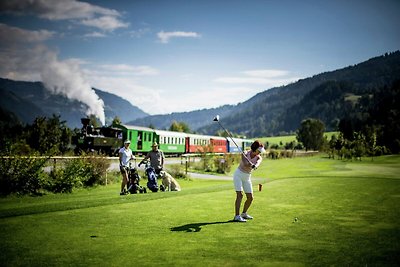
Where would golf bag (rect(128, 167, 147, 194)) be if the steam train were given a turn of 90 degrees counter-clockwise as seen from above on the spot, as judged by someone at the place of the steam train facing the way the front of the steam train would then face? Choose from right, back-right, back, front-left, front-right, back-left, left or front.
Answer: front-right

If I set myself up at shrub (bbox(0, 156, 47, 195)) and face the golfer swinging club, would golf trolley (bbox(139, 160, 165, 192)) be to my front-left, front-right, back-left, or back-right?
front-left

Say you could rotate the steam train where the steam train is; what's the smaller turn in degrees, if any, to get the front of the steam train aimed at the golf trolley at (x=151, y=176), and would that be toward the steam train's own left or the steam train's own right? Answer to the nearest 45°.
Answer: approximately 45° to the steam train's own left

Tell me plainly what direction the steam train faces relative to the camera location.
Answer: facing the viewer and to the left of the viewer

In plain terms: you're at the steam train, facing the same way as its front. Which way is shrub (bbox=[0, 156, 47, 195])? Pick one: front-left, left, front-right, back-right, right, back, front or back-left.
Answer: front-left

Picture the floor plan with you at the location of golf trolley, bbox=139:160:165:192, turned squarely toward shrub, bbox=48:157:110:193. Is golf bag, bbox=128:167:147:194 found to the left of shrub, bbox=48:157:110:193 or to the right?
left

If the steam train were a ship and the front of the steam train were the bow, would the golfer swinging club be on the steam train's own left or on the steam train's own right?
on the steam train's own left
